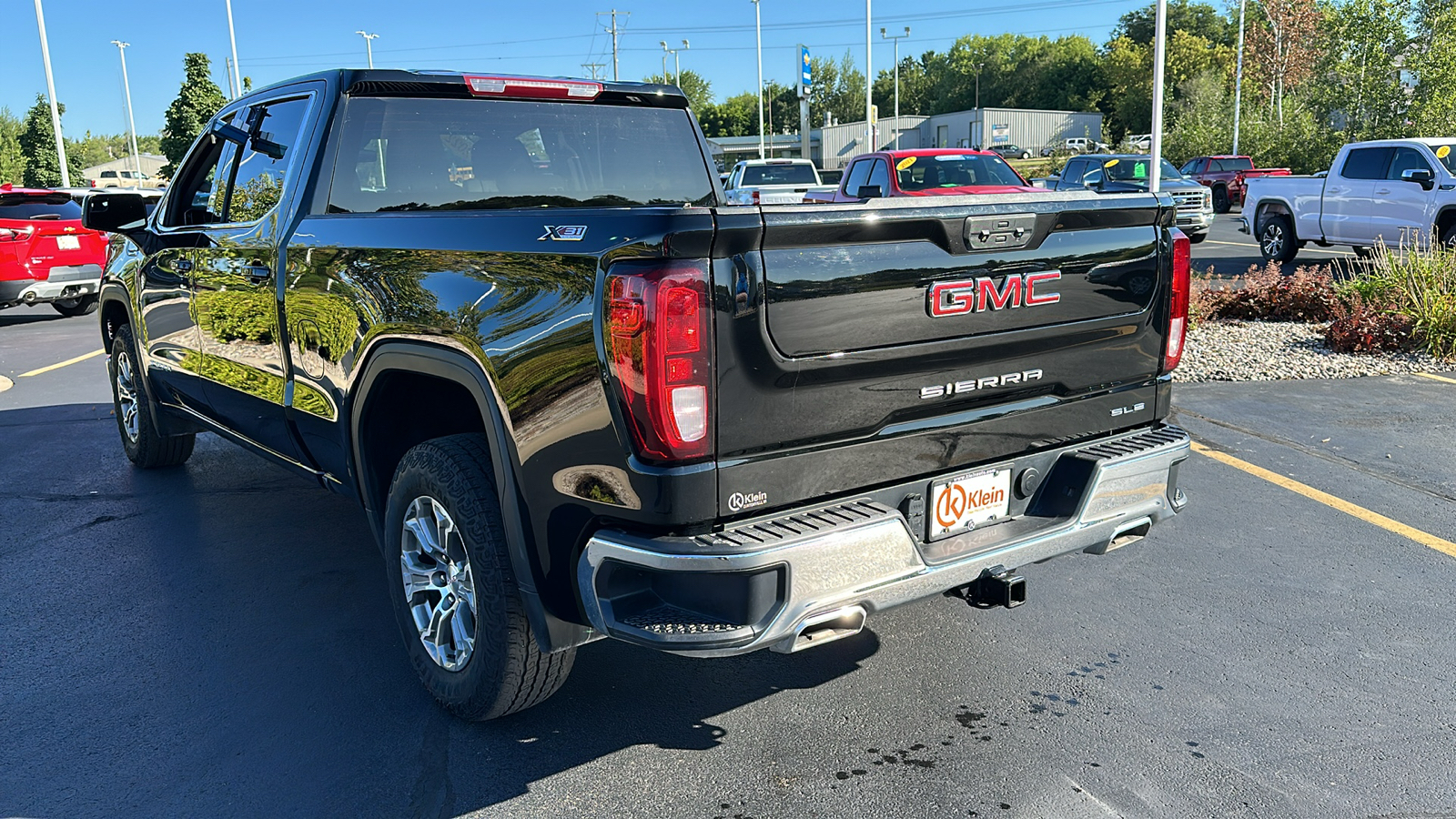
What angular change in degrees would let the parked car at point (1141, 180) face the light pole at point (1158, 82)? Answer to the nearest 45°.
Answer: approximately 45° to its right

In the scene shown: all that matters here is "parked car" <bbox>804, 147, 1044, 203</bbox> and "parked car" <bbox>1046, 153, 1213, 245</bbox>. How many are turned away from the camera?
0

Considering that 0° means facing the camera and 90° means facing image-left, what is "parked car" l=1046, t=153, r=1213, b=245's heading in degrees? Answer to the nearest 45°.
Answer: approximately 315°

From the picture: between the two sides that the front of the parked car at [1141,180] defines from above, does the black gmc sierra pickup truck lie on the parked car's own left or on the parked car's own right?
on the parked car's own right

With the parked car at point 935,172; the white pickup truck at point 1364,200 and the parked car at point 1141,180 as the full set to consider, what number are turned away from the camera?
0

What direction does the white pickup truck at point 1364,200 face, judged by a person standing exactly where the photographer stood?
facing the viewer and to the right of the viewer

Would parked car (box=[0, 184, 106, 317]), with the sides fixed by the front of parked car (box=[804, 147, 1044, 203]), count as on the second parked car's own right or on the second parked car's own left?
on the second parked car's own right

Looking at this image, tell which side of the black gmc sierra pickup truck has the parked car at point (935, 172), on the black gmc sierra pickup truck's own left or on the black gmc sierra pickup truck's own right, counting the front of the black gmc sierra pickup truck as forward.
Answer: on the black gmc sierra pickup truck's own right

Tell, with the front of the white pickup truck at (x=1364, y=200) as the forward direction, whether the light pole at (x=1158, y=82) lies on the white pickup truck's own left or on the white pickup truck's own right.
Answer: on the white pickup truck's own right

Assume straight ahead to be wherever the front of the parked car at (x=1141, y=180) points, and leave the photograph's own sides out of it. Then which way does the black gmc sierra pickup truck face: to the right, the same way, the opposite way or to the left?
the opposite way

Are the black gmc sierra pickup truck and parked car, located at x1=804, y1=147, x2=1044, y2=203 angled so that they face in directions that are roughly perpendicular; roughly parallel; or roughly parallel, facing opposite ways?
roughly parallel, facing opposite ways

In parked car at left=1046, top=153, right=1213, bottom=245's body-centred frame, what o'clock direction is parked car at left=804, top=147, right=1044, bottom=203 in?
parked car at left=804, top=147, right=1044, bottom=203 is roughly at 2 o'clock from parked car at left=1046, top=153, right=1213, bottom=245.

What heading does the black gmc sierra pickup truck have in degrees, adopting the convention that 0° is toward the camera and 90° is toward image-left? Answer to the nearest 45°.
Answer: approximately 135°

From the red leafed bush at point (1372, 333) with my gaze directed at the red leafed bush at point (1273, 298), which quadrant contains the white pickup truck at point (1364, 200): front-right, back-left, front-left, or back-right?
front-right
